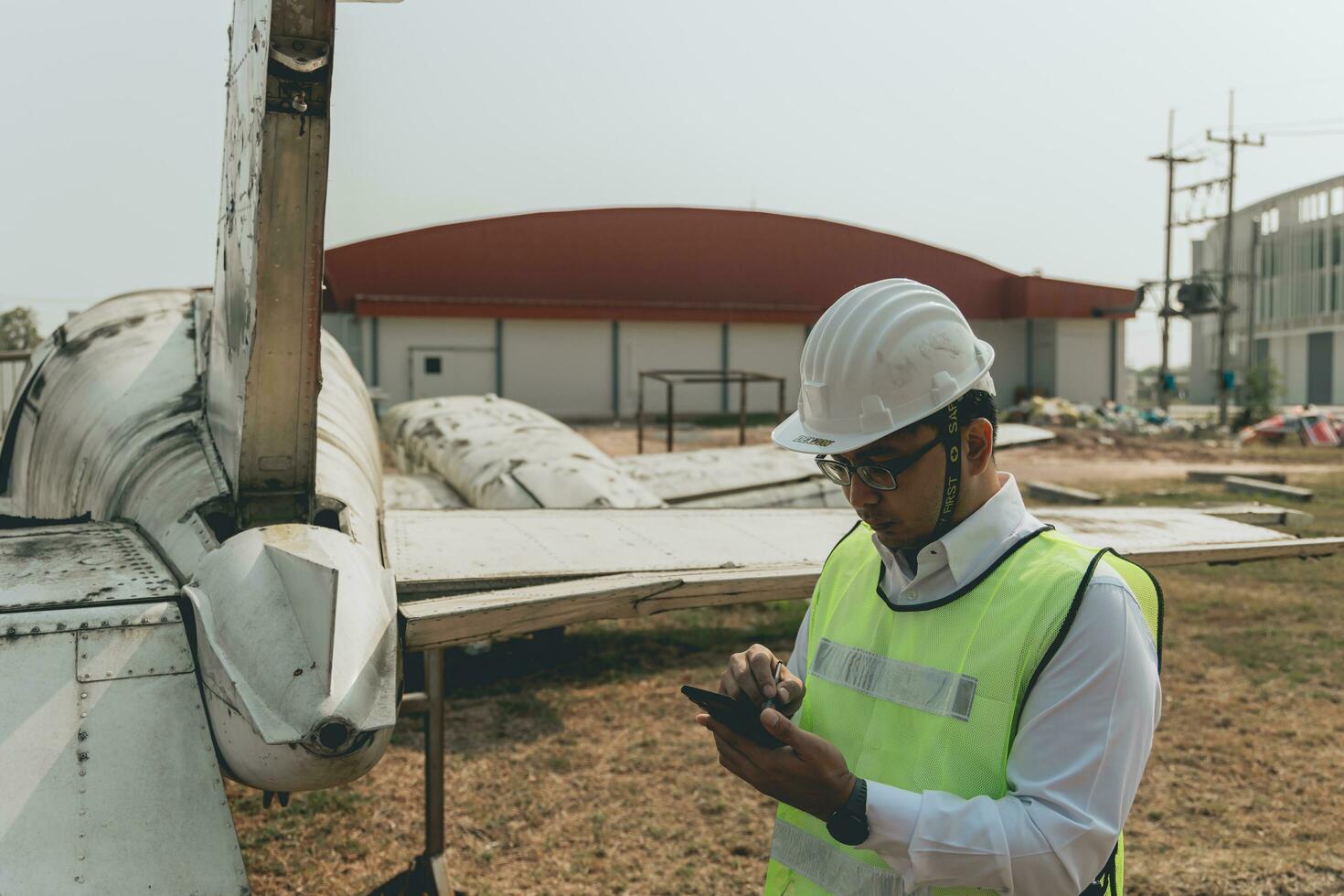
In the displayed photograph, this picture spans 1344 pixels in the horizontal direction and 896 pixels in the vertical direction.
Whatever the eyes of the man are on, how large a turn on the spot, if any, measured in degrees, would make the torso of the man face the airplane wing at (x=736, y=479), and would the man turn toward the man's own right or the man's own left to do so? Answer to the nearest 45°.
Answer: approximately 135° to the man's own right

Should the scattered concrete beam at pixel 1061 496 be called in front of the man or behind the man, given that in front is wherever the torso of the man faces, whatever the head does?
behind

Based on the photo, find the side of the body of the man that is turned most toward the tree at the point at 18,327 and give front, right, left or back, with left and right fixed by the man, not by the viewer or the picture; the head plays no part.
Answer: right

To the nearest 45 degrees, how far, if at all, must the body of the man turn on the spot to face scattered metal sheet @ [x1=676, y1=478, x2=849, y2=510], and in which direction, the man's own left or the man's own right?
approximately 135° to the man's own right

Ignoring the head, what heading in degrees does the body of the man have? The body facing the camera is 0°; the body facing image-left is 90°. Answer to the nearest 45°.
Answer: approximately 45°

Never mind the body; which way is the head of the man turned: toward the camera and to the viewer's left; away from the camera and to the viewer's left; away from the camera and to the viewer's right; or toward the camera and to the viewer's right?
toward the camera and to the viewer's left

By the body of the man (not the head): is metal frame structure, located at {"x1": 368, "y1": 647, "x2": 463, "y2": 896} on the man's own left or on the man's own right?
on the man's own right

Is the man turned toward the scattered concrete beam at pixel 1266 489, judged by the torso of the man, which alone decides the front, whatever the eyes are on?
no

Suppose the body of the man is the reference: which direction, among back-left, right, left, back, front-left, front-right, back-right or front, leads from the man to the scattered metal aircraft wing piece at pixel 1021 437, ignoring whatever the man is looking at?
back-right

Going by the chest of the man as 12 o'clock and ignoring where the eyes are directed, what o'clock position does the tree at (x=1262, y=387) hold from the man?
The tree is roughly at 5 o'clock from the man.

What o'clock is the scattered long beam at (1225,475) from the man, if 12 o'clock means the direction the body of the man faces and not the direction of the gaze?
The scattered long beam is roughly at 5 o'clock from the man.
